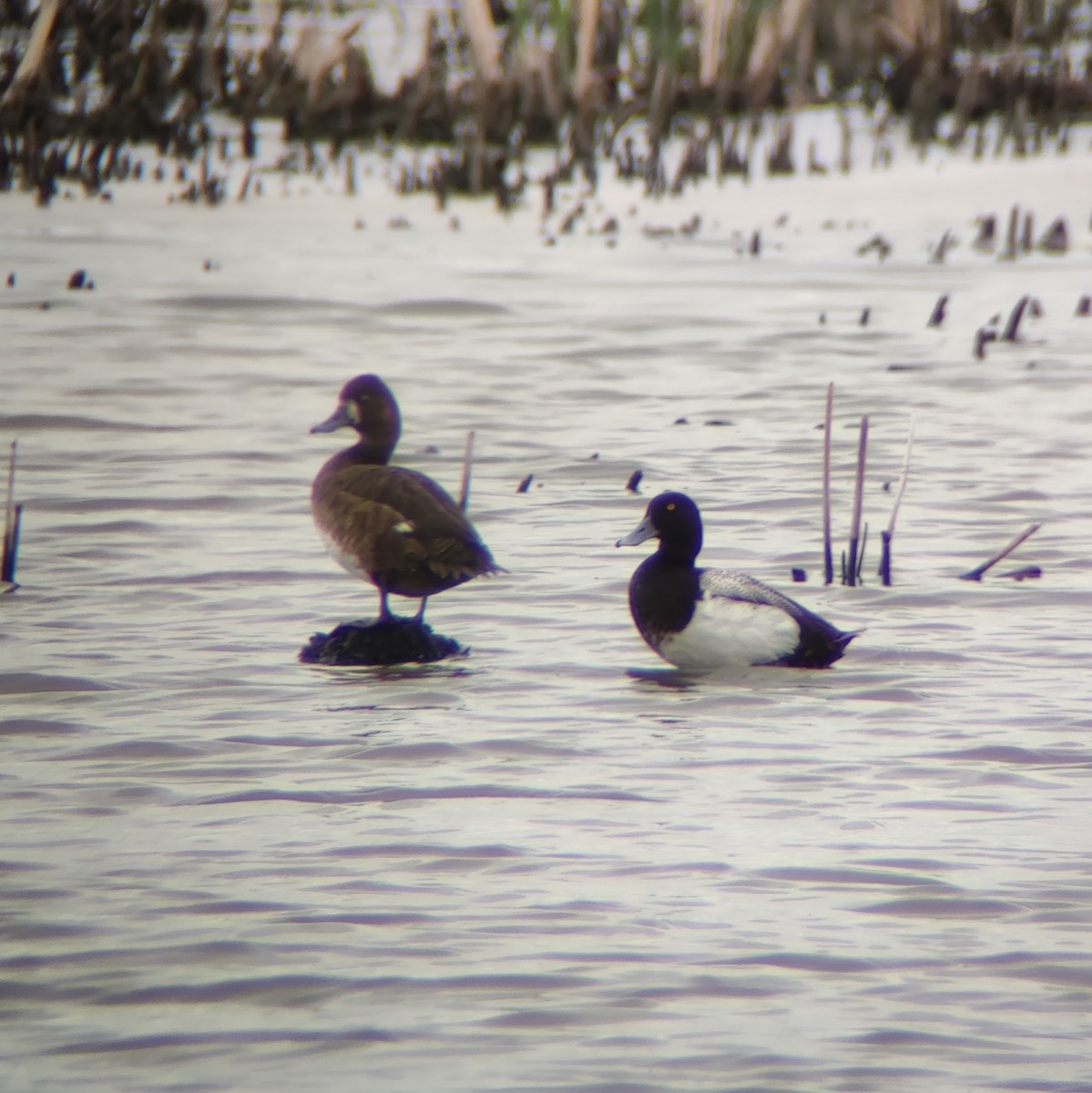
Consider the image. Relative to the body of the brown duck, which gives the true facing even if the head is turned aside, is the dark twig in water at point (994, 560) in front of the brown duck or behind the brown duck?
behind

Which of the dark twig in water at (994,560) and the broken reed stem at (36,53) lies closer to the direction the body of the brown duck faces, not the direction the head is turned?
the broken reed stem

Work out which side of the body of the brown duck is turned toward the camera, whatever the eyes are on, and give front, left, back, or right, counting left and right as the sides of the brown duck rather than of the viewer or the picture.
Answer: left

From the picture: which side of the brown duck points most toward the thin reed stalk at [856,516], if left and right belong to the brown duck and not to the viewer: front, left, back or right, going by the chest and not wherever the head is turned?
back

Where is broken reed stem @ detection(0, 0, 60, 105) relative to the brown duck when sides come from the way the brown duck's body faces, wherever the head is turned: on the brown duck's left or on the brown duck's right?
on the brown duck's right

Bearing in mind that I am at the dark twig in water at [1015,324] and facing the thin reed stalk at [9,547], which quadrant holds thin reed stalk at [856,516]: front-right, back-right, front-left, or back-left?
front-left

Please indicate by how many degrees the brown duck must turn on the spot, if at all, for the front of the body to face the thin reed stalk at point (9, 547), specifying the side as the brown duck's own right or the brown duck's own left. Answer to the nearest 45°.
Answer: approximately 45° to the brown duck's own right

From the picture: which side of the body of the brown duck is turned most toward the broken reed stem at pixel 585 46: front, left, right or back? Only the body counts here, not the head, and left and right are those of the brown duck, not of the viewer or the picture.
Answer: right

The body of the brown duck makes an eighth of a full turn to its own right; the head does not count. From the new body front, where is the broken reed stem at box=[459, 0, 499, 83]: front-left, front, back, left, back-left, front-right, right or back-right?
front-right

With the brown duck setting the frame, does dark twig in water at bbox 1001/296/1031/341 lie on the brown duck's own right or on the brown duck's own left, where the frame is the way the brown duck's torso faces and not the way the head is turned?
on the brown duck's own right
